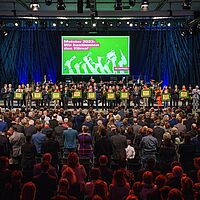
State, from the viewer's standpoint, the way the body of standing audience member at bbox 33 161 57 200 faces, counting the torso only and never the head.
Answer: away from the camera

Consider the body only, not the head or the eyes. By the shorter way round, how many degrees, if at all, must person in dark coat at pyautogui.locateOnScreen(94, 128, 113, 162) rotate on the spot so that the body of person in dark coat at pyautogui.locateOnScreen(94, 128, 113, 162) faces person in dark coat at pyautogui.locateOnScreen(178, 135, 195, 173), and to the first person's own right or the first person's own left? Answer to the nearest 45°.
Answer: approximately 90° to the first person's own right

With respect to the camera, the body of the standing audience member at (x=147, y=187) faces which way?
away from the camera

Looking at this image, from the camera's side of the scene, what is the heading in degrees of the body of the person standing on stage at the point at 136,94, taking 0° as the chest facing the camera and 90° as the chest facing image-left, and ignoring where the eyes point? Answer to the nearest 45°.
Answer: approximately 0°

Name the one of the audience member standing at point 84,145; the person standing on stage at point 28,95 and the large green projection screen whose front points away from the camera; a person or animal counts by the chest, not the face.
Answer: the audience member standing

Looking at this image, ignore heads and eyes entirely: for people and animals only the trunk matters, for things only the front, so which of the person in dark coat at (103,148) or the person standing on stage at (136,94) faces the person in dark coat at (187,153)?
the person standing on stage

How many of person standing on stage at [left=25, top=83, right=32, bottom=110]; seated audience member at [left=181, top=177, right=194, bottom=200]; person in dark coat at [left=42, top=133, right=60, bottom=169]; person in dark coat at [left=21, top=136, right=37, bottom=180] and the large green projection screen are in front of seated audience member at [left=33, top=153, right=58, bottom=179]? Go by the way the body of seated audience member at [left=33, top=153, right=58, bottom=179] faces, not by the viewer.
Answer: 4

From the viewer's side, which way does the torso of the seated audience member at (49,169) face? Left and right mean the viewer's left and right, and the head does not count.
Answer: facing away from the viewer

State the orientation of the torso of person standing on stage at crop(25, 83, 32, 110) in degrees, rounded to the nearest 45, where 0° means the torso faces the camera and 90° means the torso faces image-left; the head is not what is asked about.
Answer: approximately 0°

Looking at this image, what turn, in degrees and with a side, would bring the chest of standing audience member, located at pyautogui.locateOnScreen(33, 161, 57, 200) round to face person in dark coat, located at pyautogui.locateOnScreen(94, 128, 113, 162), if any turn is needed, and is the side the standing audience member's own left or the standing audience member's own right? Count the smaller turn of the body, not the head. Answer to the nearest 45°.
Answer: approximately 45° to the standing audience member's own right

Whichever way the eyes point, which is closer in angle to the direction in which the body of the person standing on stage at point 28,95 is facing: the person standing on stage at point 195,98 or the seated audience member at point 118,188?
the seated audience member

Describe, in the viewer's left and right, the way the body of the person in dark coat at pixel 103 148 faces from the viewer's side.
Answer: facing away from the viewer

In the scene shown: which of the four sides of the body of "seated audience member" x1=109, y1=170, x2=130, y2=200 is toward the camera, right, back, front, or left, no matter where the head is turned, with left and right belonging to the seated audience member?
back

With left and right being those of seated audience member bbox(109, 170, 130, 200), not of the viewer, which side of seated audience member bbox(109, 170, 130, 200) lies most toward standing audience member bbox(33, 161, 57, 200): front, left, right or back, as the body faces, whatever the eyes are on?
left

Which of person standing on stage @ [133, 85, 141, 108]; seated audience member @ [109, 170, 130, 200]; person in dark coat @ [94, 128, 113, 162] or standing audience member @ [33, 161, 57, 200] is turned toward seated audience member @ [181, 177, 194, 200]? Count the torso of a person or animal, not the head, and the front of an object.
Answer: the person standing on stage
